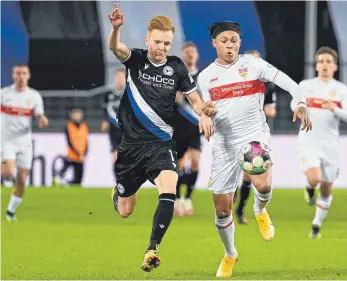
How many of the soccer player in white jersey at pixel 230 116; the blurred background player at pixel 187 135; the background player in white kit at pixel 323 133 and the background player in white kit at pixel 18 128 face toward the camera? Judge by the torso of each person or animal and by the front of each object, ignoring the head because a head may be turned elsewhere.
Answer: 4

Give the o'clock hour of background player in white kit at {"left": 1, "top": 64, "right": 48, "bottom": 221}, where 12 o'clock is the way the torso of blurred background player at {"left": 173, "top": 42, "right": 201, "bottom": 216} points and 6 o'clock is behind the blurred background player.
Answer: The background player in white kit is roughly at 3 o'clock from the blurred background player.

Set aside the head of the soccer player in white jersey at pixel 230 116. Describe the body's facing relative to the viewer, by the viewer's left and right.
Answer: facing the viewer

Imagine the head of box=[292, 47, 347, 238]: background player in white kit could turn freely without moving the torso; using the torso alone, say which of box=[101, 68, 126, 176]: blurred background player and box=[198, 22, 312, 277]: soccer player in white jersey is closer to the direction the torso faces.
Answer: the soccer player in white jersey

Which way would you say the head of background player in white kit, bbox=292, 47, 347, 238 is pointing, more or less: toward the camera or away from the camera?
toward the camera

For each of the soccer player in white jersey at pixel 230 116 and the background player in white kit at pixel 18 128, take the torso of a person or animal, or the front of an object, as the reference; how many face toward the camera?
2

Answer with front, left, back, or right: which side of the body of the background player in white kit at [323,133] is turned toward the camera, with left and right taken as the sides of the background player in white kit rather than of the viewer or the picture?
front

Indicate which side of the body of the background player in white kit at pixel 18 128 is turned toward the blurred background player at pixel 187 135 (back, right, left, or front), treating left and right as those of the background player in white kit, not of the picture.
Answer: left
